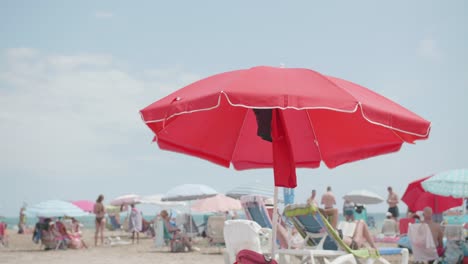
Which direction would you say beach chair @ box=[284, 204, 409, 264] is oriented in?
to the viewer's right

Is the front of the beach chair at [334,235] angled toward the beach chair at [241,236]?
no

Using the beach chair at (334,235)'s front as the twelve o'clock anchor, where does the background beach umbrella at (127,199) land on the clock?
The background beach umbrella is roughly at 8 o'clock from the beach chair.

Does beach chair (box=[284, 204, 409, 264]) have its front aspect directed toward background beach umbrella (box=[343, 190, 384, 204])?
no

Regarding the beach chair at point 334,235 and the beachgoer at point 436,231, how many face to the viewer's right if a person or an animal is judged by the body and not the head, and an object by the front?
1

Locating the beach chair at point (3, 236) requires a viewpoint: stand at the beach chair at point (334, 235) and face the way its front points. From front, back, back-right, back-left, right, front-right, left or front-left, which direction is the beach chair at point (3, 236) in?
back-left

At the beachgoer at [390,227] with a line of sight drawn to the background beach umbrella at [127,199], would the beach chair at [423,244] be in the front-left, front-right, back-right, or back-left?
back-left
